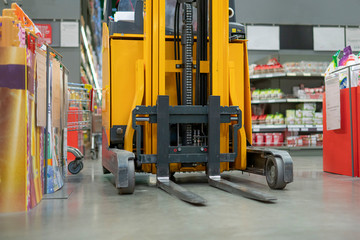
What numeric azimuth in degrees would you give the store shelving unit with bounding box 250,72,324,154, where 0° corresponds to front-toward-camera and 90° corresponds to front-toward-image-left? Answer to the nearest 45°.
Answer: approximately 0°

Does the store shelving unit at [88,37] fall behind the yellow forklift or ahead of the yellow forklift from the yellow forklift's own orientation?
behind

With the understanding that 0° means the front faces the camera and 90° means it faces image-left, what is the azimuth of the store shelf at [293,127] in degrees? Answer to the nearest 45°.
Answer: approximately 0°

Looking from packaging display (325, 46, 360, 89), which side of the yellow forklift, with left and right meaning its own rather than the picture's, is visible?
left

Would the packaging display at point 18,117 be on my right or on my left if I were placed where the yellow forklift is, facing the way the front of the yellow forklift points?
on my right

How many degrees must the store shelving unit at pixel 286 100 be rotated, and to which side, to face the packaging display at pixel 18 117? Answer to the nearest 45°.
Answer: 0° — it already faces it

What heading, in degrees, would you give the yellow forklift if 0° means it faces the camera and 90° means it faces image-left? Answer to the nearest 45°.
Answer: approximately 315°
